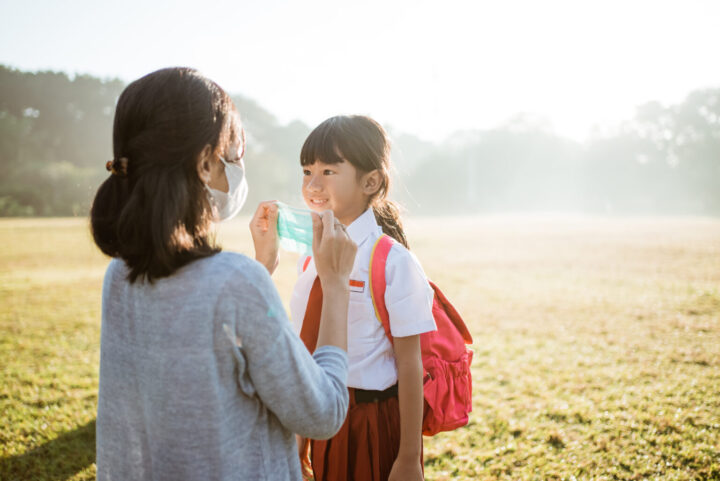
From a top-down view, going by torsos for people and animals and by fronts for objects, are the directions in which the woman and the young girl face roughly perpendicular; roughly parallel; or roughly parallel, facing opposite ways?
roughly parallel, facing opposite ways

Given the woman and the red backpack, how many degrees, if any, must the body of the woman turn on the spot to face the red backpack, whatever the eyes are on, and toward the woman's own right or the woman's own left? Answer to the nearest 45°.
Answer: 0° — they already face it

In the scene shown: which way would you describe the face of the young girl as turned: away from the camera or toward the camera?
toward the camera

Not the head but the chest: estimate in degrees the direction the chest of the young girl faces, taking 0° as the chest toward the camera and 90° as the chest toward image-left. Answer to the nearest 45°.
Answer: approximately 45°

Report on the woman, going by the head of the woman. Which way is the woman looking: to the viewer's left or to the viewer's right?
to the viewer's right

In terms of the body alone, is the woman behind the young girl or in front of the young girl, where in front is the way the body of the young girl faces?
in front

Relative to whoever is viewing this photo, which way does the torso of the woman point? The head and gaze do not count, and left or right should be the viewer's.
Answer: facing away from the viewer and to the right of the viewer

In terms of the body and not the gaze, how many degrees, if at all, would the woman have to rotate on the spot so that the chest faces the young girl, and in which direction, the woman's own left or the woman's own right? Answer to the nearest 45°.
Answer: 0° — they already face them
